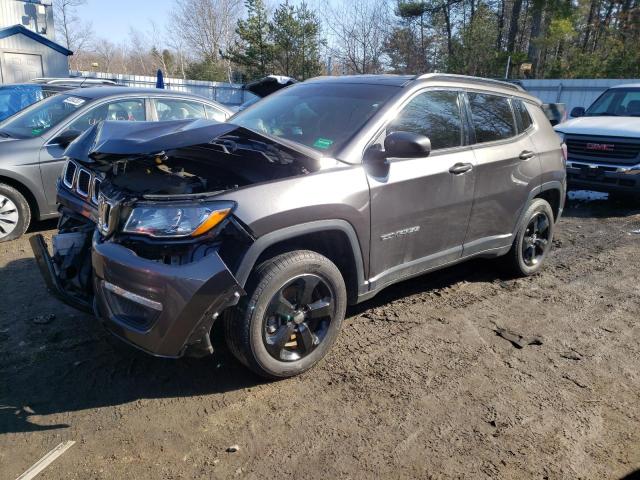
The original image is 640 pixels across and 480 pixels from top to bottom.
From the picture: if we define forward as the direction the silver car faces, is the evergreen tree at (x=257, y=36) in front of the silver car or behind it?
behind

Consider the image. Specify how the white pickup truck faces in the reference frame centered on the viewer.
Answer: facing the viewer and to the left of the viewer

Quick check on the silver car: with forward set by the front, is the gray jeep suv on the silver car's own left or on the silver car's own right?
on the silver car's own left

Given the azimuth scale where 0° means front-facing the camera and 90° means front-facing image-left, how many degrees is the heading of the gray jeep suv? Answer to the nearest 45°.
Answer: approximately 45°

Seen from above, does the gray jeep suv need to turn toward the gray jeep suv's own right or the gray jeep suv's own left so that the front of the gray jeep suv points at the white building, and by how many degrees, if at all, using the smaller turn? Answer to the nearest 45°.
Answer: approximately 90° to the gray jeep suv's own right

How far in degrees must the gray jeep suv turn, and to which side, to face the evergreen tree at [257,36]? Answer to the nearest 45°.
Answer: approximately 135° to its right

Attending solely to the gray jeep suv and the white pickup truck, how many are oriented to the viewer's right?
0

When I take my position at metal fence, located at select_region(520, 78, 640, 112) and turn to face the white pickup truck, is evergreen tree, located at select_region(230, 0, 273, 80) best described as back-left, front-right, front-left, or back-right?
back-right

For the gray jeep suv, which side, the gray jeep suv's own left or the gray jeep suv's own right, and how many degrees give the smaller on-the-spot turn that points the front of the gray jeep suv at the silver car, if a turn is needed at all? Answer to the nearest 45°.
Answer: approximately 90° to the gray jeep suv's own right
